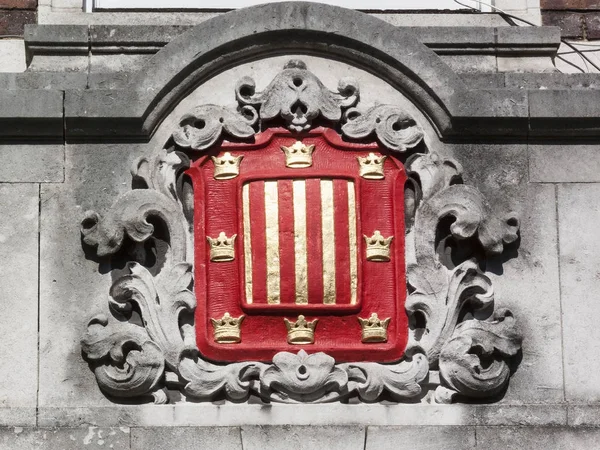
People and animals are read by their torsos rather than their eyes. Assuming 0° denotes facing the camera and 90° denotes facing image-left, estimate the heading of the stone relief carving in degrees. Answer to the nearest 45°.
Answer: approximately 0°
